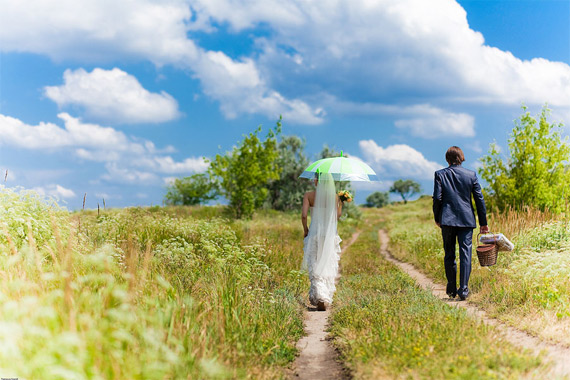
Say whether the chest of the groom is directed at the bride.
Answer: no

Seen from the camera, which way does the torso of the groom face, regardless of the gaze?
away from the camera

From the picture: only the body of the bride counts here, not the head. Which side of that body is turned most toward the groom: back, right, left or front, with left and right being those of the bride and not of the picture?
right

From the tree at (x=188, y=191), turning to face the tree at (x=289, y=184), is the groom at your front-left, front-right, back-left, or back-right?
front-right

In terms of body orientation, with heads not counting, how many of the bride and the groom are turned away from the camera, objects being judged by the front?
2

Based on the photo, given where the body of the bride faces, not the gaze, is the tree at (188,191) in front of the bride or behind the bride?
in front

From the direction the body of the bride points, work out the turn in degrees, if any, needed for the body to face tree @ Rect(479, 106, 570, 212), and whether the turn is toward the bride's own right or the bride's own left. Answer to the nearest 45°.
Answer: approximately 45° to the bride's own right

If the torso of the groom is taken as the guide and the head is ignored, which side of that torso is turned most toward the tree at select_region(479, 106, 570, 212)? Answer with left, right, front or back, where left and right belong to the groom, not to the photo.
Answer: front

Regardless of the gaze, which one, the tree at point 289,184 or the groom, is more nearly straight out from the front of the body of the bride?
the tree

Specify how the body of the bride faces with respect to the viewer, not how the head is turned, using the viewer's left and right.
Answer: facing away from the viewer

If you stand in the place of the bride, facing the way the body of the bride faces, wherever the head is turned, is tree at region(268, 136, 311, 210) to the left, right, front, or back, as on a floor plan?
front

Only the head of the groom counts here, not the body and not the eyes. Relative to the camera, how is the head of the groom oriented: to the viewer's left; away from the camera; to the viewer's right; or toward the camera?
away from the camera

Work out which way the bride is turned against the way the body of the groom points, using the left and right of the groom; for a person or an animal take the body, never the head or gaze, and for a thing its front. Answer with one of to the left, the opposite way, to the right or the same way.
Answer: the same way

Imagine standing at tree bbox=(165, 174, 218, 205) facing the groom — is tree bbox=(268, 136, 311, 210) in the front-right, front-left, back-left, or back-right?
front-left
